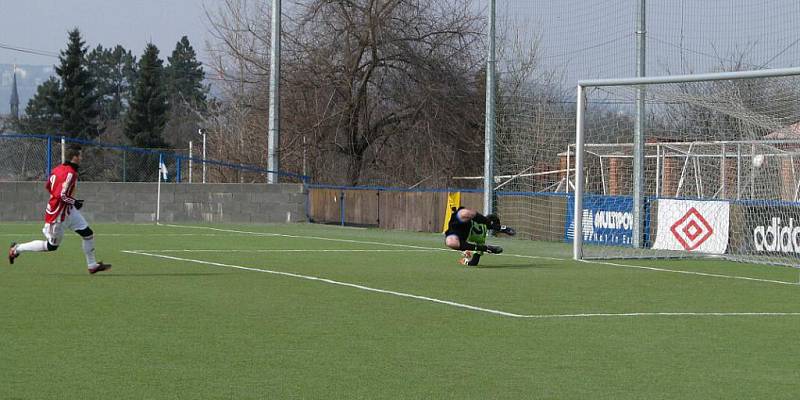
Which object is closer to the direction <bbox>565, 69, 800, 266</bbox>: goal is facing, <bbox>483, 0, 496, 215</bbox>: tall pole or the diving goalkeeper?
the diving goalkeeper

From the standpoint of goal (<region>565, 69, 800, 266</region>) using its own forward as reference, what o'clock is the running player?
The running player is roughly at 12 o'clock from the goal.

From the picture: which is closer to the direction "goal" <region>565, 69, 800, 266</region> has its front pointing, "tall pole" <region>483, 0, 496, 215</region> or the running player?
the running player

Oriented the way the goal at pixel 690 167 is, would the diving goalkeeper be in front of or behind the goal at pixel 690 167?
in front

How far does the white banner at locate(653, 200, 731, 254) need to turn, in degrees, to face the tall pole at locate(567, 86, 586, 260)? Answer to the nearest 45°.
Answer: approximately 45° to its right

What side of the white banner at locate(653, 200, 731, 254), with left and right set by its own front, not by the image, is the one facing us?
front

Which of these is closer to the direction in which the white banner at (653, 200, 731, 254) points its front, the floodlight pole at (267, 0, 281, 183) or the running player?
the running player
